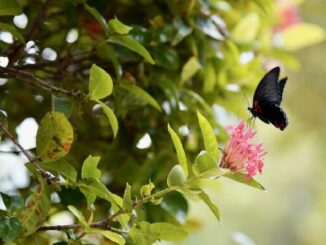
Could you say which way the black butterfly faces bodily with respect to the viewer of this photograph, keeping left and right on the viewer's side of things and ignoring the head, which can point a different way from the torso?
facing to the left of the viewer
